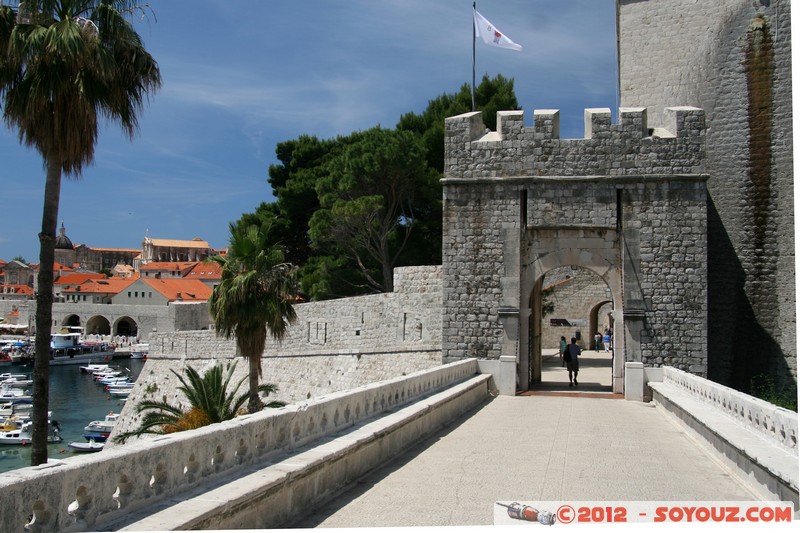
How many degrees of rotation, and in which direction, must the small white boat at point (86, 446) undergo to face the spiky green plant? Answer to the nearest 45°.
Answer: approximately 90° to its left

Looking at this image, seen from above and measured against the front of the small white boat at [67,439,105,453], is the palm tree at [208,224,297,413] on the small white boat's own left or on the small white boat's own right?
on the small white boat's own left

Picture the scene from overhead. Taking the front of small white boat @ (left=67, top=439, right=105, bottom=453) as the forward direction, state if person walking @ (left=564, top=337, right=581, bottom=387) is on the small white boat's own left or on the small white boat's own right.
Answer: on the small white boat's own left

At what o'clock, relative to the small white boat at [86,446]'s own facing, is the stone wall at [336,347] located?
The stone wall is roughly at 8 o'clock from the small white boat.

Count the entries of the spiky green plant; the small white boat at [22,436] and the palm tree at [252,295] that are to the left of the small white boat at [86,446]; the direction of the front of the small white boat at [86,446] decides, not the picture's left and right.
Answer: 2

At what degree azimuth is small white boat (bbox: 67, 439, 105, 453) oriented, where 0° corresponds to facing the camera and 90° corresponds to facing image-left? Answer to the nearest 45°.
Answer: approximately 90°

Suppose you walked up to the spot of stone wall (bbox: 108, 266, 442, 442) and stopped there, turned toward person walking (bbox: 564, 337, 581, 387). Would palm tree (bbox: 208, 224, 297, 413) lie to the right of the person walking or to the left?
right
